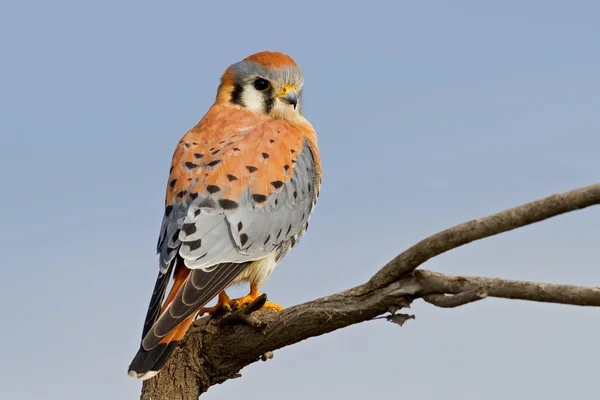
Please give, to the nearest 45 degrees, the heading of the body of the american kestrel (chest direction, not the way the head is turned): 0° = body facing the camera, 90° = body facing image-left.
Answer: approximately 225°
